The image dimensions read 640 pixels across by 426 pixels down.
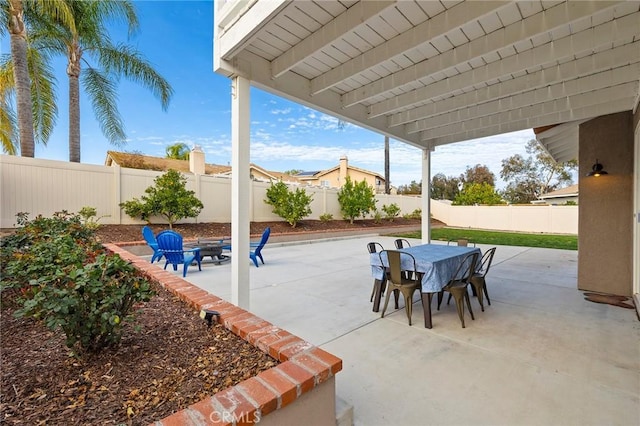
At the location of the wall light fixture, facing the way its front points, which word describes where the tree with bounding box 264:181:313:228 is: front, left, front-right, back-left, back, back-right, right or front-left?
right

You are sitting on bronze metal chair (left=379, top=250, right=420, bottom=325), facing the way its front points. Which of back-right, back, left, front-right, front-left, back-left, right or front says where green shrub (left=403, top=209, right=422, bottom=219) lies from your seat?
front-left

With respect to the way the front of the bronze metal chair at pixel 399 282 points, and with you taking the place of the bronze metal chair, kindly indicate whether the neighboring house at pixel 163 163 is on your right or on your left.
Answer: on your left

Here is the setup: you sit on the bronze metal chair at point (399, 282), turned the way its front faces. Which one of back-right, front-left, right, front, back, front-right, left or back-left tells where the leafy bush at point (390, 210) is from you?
front-left

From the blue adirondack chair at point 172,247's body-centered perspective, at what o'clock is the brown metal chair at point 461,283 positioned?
The brown metal chair is roughly at 3 o'clock from the blue adirondack chair.

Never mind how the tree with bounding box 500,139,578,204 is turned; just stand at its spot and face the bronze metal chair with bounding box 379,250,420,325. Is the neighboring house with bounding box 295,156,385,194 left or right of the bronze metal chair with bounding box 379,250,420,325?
right

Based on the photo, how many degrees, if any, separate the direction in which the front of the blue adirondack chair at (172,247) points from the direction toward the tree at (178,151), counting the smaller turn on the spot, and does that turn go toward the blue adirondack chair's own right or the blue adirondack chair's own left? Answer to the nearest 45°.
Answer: approximately 45° to the blue adirondack chair's own left

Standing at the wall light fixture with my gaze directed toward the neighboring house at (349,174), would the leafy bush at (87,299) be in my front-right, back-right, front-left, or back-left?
back-left

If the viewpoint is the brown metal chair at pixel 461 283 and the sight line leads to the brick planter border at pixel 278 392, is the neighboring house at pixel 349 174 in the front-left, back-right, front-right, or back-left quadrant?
back-right

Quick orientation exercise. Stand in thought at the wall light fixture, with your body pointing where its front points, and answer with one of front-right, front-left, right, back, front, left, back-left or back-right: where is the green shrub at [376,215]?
back-right

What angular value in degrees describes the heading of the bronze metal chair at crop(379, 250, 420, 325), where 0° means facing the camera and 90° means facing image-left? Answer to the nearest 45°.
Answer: approximately 225°

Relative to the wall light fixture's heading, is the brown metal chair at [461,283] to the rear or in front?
in front
